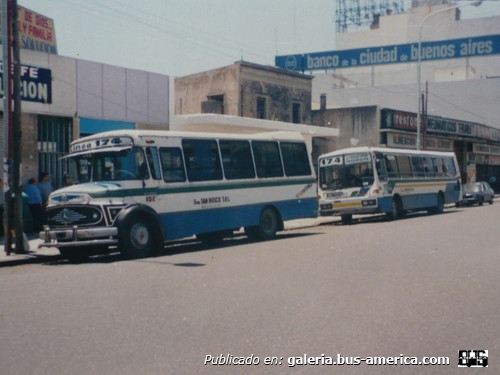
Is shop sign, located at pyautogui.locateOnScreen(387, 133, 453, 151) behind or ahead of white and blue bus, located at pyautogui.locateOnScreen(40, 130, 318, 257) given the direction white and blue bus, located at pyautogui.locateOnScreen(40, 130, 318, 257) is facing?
behind

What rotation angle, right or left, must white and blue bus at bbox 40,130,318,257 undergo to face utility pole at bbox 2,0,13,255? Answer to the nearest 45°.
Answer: approximately 45° to its right

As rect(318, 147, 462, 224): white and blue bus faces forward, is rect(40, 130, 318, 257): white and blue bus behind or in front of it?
in front

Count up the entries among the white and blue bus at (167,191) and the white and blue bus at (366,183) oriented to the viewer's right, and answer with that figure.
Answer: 0

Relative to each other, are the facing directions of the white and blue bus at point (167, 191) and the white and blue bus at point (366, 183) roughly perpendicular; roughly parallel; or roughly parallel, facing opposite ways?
roughly parallel

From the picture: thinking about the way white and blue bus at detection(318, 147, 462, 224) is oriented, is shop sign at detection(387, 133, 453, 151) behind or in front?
behind

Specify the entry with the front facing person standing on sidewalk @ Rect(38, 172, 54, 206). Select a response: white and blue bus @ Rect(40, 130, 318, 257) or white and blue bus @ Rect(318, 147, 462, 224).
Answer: white and blue bus @ Rect(318, 147, 462, 224)

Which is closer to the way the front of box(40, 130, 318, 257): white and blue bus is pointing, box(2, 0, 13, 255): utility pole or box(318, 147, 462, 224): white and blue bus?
the utility pole

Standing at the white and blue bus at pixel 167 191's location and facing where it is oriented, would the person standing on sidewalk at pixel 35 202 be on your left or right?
on your right

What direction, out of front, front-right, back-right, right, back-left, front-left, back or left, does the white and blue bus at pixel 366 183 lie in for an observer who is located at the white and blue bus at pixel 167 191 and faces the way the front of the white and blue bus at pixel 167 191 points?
back

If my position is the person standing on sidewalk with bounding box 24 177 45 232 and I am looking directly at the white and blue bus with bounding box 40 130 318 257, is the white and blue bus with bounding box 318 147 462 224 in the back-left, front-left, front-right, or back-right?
front-left

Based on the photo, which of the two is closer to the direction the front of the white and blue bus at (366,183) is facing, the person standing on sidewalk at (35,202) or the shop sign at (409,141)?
the person standing on sidewalk

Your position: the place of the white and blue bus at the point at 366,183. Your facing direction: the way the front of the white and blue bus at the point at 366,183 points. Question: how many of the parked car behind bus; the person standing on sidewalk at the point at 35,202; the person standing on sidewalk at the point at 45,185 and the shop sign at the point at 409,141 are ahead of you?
2

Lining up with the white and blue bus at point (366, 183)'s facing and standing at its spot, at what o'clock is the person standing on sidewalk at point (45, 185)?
The person standing on sidewalk is roughly at 12 o'clock from the white and blue bus.

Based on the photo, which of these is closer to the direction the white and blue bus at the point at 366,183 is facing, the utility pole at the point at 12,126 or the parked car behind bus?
the utility pole

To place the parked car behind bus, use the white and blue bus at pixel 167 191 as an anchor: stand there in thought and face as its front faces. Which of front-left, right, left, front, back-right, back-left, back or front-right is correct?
back

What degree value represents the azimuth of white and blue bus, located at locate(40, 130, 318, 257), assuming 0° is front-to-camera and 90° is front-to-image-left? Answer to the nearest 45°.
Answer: approximately 45°
